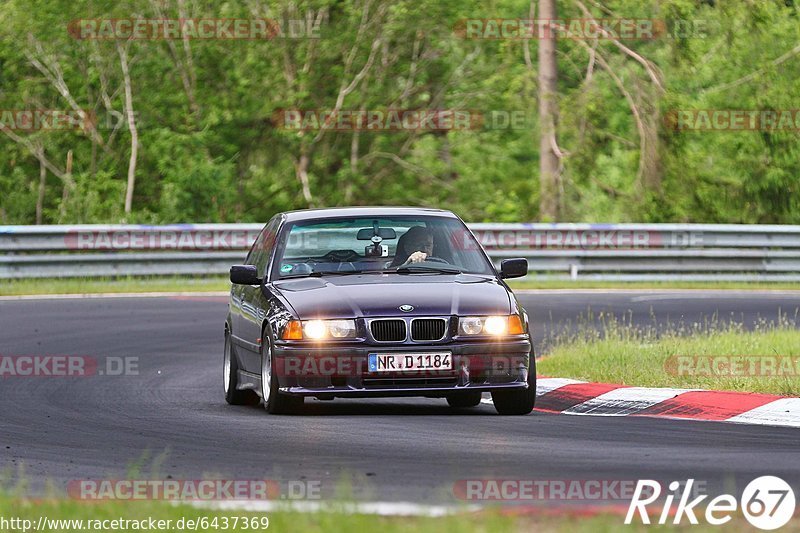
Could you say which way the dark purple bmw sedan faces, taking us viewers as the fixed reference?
facing the viewer

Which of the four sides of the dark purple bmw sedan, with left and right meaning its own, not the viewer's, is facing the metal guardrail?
back

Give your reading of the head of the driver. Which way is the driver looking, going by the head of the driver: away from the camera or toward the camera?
toward the camera

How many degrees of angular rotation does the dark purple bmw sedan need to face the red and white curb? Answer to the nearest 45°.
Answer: approximately 90° to its left
